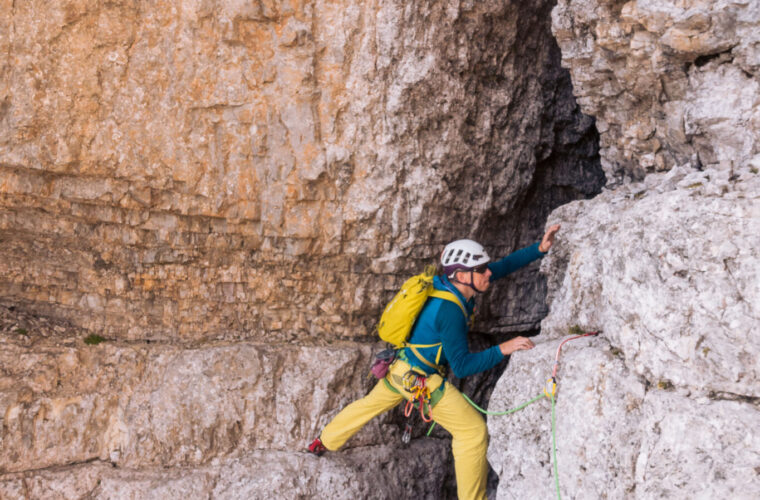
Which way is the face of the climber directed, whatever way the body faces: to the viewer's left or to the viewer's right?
to the viewer's right

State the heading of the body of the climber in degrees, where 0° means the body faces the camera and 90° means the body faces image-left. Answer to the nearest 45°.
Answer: approximately 270°

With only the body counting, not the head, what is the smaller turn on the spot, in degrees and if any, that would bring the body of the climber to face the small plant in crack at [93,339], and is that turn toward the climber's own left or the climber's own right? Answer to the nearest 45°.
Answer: approximately 180°
